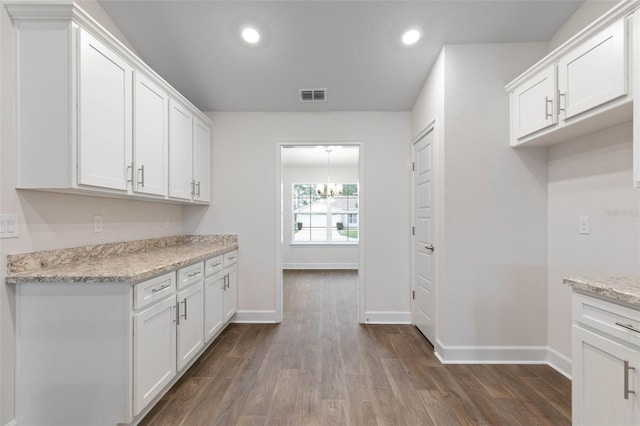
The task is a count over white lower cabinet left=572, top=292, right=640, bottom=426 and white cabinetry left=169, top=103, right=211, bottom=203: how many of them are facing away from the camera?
0

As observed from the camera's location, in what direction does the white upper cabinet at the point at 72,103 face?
facing the viewer and to the right of the viewer

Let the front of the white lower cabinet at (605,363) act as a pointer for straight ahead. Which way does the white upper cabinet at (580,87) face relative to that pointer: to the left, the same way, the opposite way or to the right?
the same way

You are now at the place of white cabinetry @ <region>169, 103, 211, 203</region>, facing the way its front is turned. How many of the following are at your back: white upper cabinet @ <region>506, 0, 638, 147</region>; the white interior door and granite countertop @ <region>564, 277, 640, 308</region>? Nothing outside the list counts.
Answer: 0

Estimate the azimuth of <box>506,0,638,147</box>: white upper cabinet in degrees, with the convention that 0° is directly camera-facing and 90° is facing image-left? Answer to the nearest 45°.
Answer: approximately 45°

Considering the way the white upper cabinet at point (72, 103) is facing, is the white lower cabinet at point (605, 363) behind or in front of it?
in front

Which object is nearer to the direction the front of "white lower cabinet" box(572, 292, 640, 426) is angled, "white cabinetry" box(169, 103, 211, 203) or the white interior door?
the white cabinetry

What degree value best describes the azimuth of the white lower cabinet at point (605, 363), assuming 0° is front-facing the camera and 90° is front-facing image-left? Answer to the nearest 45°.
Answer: approximately 45°

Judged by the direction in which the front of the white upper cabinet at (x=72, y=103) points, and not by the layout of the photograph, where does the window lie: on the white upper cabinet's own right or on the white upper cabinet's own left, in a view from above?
on the white upper cabinet's own left

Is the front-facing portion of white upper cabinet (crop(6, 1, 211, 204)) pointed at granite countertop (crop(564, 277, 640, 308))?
yes

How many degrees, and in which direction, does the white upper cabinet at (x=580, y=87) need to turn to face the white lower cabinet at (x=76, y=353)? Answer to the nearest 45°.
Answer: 0° — it already faces it

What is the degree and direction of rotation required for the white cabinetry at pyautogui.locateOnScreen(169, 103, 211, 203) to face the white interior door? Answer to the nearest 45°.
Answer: approximately 45° to its left

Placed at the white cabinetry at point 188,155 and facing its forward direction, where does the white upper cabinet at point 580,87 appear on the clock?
The white upper cabinet is roughly at 12 o'clock from the white cabinetry.

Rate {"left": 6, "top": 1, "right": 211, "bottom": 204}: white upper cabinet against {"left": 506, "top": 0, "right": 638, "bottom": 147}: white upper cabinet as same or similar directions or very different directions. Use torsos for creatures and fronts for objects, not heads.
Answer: very different directions

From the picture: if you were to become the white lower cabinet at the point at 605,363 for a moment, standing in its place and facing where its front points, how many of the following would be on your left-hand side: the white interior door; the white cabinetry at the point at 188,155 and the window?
0

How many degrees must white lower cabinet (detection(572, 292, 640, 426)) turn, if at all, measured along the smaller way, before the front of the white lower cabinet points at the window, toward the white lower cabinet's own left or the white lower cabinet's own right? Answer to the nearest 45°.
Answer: approximately 90° to the white lower cabinet's own right

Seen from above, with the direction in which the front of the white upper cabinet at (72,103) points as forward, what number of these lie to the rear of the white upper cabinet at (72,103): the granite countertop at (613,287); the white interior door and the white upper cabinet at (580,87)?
0
